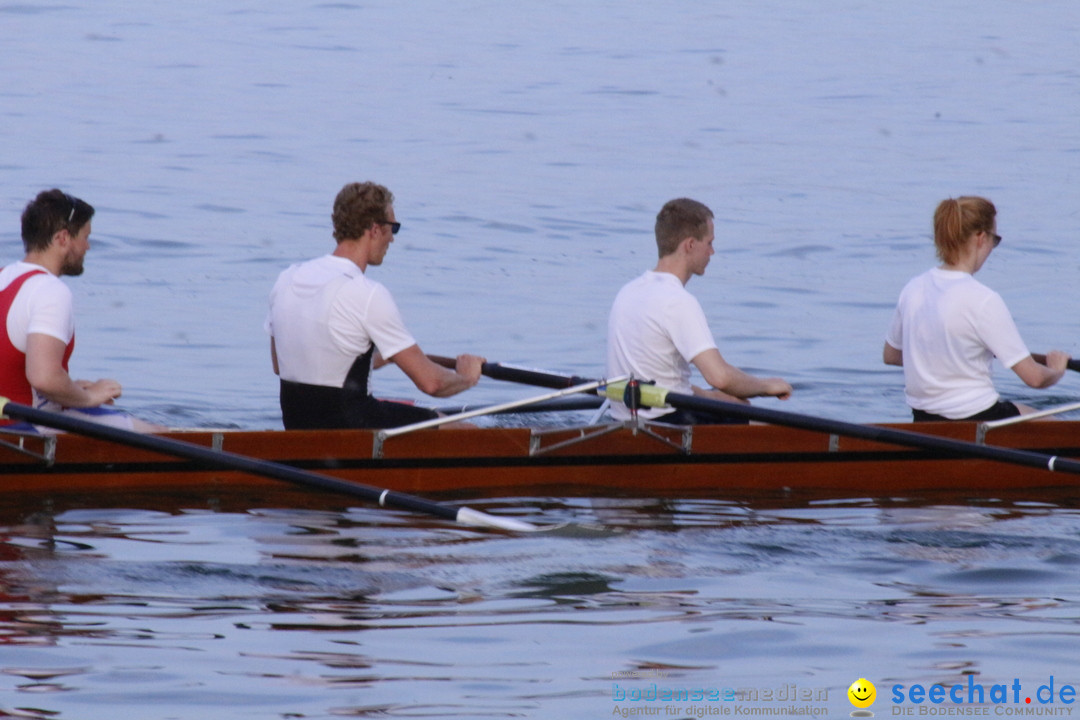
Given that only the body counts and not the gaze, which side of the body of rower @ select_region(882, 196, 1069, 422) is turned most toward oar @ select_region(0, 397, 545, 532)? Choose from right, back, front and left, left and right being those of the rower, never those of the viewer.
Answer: back

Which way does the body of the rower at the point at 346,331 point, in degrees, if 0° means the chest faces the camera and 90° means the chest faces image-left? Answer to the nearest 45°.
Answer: approximately 225°

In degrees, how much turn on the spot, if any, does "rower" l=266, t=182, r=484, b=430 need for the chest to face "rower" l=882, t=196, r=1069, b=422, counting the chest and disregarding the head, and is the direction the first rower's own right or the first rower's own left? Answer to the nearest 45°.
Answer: approximately 45° to the first rower's own right

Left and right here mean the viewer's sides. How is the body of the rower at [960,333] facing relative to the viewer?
facing away from the viewer and to the right of the viewer

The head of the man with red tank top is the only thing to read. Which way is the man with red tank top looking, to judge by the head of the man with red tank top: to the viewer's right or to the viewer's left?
to the viewer's right

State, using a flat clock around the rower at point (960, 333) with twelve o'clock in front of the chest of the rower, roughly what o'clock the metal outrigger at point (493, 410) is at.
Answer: The metal outrigger is roughly at 7 o'clock from the rower.

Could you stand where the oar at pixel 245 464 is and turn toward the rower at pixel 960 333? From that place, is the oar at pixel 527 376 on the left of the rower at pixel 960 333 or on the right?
left

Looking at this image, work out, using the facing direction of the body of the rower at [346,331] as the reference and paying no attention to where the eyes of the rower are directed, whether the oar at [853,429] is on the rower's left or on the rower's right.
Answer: on the rower's right

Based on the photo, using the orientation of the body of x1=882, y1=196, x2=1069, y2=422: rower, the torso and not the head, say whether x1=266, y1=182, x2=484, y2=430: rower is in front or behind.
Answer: behind
